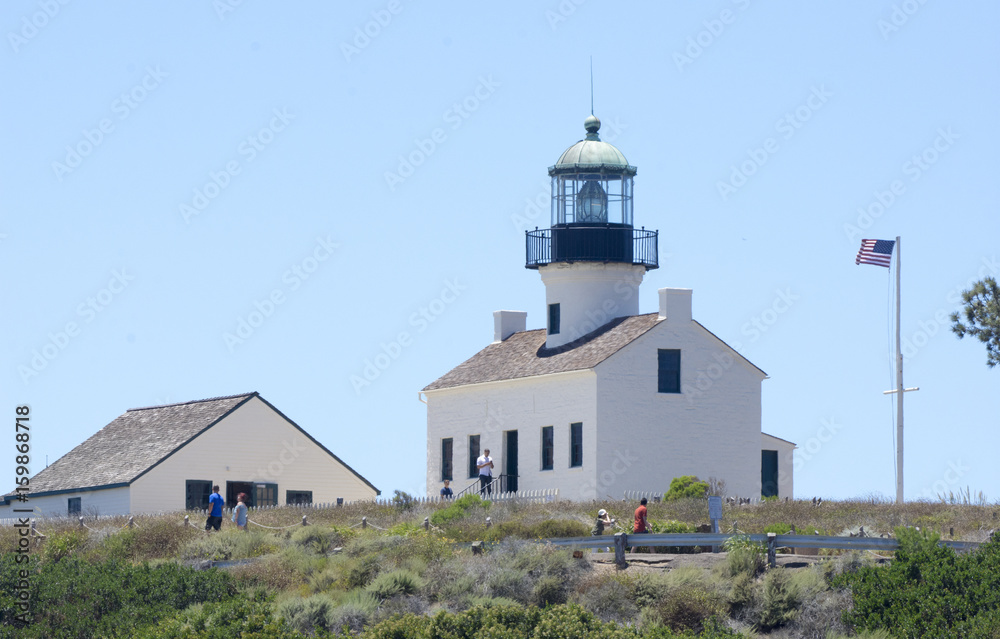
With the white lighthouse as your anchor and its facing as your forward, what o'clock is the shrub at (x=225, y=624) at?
The shrub is roughly at 11 o'clock from the white lighthouse.

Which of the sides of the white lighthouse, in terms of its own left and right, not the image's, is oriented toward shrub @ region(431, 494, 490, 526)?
front

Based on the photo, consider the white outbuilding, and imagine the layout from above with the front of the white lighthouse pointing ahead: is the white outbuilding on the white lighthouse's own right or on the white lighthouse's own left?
on the white lighthouse's own right

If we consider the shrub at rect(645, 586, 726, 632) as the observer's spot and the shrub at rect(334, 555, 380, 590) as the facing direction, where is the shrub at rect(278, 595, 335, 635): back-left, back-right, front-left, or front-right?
front-left

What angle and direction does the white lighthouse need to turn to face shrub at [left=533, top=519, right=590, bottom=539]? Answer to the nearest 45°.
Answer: approximately 45° to its left

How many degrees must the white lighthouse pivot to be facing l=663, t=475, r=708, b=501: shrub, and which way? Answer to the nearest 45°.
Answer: approximately 90° to its left

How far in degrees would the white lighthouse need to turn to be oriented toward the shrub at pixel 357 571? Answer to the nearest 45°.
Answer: approximately 45° to its left

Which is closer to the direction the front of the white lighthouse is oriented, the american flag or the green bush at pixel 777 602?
the green bush

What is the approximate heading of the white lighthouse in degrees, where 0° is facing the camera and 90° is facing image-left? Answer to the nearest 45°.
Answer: approximately 45°

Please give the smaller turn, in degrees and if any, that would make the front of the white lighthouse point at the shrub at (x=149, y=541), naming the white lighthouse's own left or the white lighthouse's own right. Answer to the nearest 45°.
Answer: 0° — it already faces it

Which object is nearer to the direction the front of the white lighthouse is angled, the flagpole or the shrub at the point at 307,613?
the shrub

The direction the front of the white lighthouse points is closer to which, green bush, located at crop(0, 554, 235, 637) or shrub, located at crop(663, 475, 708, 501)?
the green bush

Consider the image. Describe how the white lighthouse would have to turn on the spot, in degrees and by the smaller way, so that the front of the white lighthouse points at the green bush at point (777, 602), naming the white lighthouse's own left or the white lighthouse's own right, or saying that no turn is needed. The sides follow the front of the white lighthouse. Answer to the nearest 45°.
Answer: approximately 45° to the white lighthouse's own left

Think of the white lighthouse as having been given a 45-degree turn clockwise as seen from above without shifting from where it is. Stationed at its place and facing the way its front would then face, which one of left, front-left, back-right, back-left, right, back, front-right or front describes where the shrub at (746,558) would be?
left

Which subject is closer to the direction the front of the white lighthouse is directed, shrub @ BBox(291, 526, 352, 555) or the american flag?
the shrub

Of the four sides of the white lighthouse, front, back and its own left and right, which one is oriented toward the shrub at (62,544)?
front

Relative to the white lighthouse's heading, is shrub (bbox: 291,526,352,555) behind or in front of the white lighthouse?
in front
